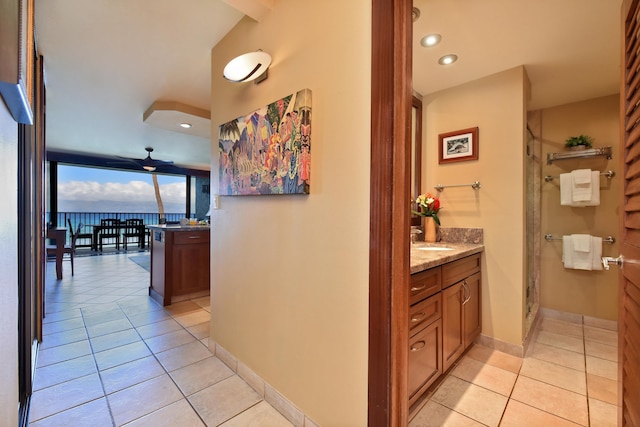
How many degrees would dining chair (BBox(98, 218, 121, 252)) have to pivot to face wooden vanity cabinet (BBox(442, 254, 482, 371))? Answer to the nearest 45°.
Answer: approximately 180°

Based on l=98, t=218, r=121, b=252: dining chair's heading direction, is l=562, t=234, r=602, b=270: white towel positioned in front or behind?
behind

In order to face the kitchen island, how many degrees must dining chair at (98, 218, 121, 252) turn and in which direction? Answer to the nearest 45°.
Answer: approximately 180°

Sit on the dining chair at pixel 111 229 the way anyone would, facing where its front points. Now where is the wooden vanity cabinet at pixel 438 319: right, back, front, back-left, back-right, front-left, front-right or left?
back

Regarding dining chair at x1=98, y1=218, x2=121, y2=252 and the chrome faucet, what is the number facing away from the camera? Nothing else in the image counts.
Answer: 1

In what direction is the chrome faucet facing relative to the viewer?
to the viewer's right

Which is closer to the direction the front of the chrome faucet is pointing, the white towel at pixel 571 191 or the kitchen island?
the white towel

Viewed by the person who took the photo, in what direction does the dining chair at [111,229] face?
facing away from the viewer

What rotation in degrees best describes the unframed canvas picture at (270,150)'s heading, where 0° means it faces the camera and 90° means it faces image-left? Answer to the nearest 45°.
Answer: approximately 45°

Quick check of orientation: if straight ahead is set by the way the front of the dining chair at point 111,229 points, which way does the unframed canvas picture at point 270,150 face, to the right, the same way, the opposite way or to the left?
to the left

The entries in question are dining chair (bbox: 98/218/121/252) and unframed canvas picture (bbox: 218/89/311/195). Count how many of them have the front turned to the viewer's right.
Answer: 0

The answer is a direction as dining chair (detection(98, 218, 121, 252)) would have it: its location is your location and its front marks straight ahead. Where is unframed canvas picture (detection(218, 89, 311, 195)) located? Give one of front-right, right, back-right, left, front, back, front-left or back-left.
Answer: back

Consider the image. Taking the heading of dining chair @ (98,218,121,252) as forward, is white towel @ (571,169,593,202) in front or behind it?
behind
